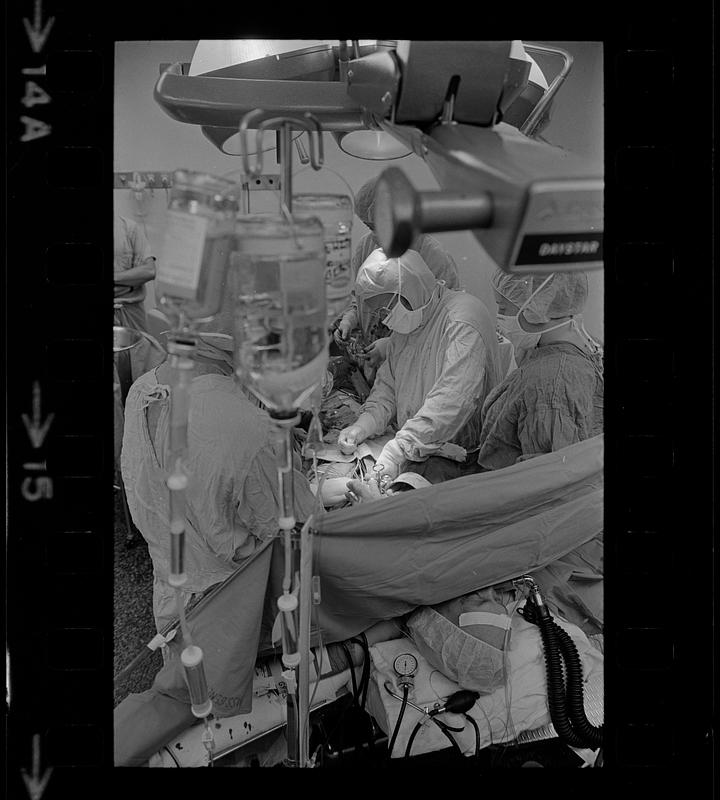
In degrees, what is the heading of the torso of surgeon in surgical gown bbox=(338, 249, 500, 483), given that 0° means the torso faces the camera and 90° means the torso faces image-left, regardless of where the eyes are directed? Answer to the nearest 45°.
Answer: approximately 45°

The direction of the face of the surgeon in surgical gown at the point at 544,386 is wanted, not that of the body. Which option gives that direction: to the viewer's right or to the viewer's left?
to the viewer's left

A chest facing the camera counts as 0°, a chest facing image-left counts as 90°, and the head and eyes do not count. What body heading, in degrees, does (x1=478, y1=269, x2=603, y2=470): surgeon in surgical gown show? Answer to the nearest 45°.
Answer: approximately 90°
